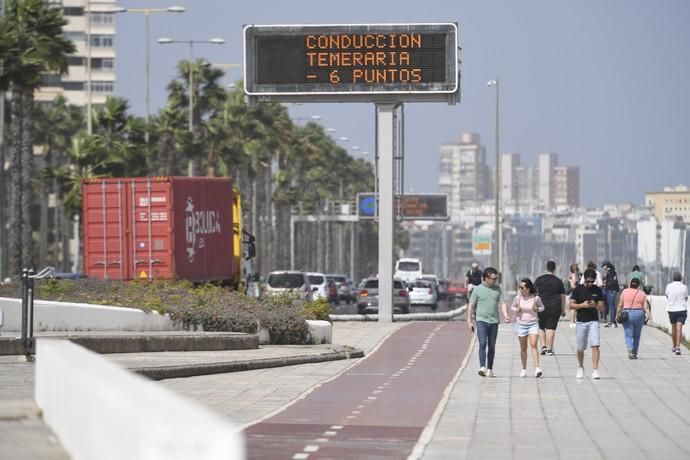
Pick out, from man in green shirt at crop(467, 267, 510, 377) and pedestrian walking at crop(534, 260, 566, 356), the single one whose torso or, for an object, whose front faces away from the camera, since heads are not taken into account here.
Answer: the pedestrian walking

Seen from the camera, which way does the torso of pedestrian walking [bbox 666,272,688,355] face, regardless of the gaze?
away from the camera

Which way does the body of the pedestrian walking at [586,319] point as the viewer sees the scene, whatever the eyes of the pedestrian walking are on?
toward the camera

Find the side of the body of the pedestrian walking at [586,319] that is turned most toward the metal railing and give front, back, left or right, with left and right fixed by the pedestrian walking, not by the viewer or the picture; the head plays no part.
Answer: right

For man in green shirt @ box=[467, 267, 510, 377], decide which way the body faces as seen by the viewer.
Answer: toward the camera

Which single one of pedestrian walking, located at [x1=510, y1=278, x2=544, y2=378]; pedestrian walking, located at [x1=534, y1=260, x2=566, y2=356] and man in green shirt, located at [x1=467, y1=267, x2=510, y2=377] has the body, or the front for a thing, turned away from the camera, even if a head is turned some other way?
pedestrian walking, located at [x1=534, y1=260, x2=566, y2=356]

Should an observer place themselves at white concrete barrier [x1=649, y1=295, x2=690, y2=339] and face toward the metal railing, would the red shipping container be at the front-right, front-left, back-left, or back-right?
front-right

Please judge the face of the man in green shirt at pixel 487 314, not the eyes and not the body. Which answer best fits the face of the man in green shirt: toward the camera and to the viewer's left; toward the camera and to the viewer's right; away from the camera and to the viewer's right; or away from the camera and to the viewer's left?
toward the camera and to the viewer's right

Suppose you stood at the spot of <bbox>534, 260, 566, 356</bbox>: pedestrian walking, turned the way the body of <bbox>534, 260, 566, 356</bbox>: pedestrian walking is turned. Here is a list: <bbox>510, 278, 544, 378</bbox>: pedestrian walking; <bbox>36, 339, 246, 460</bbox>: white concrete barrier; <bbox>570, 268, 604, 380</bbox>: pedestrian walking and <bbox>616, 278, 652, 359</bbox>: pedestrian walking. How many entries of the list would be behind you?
3

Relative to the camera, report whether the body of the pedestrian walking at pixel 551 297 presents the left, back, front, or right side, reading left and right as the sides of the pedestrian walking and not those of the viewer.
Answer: back

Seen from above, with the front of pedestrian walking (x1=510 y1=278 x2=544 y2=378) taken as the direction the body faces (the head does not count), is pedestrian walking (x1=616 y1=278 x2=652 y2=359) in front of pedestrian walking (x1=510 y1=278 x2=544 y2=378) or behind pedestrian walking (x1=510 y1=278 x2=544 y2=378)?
behind

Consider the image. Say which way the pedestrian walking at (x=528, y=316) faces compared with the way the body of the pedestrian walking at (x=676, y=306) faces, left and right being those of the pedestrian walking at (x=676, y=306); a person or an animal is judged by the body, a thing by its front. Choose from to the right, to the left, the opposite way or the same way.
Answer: the opposite way
